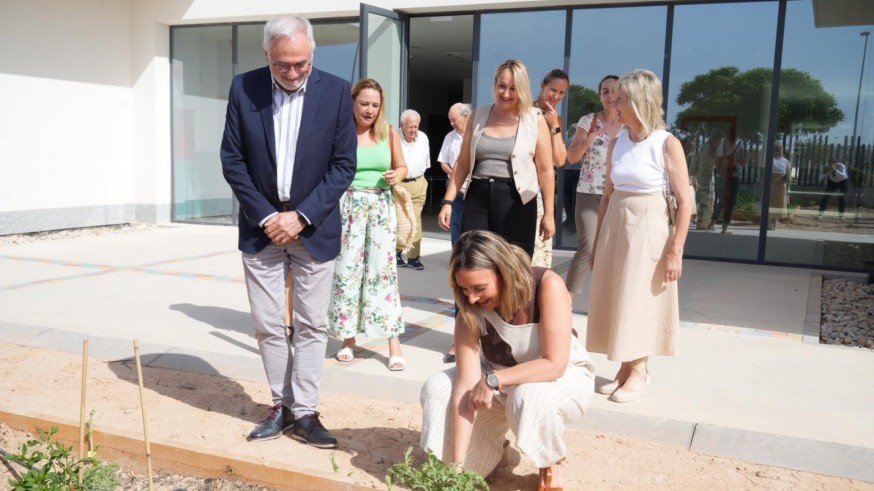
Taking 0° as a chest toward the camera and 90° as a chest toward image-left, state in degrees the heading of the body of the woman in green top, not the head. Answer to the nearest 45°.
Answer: approximately 0°

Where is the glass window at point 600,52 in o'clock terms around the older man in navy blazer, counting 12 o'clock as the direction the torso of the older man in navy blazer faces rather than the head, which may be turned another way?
The glass window is roughly at 7 o'clock from the older man in navy blazer.

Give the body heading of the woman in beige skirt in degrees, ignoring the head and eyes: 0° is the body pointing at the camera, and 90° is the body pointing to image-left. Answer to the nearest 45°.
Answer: approximately 45°

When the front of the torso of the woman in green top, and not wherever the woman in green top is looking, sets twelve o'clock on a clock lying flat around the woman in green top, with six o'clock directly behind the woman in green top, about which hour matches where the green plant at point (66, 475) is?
The green plant is roughly at 1 o'clock from the woman in green top.

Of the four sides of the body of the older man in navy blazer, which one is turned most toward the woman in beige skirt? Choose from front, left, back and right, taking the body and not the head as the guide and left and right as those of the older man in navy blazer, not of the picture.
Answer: left

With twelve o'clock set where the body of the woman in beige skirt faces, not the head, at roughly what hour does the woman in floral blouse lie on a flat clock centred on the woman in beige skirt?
The woman in floral blouse is roughly at 4 o'clock from the woman in beige skirt.

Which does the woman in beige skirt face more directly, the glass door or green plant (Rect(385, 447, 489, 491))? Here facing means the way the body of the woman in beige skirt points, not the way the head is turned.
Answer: the green plant

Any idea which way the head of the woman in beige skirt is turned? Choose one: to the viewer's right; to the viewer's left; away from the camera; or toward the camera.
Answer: to the viewer's left

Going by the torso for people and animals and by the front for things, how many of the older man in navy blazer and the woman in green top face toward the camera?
2

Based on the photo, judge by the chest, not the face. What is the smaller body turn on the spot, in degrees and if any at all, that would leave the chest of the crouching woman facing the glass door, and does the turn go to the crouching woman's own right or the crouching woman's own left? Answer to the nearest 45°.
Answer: approximately 135° to the crouching woman's own right

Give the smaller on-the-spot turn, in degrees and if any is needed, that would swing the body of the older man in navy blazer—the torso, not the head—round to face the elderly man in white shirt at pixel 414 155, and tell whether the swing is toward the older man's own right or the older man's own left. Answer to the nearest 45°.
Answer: approximately 180°

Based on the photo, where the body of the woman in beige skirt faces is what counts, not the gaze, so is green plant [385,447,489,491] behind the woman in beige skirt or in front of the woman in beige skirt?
in front

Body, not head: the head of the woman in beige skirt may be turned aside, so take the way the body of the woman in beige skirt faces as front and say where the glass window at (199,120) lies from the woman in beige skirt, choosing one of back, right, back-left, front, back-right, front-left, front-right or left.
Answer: right
